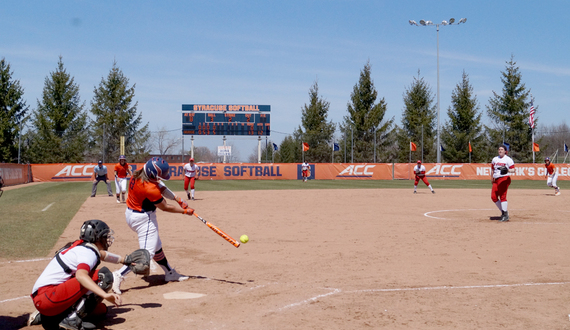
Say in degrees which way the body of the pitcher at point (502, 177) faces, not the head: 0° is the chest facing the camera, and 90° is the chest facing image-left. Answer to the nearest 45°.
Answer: approximately 45°

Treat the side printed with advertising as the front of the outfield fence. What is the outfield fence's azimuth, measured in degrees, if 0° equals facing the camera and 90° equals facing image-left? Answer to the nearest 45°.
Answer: approximately 0°

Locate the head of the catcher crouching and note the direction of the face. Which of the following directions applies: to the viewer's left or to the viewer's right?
to the viewer's right

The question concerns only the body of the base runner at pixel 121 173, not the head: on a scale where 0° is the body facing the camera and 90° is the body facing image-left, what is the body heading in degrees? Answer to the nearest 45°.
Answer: approximately 0°

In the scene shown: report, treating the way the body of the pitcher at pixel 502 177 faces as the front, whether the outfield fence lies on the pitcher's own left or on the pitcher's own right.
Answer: on the pitcher's own right

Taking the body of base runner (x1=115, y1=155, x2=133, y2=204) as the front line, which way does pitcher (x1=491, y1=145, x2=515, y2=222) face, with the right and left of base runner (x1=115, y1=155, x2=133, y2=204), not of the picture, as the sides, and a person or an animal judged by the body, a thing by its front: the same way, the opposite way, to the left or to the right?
to the right

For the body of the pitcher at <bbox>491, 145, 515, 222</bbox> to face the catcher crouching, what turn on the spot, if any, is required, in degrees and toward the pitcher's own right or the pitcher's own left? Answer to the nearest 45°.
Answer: approximately 45° to the pitcher's own left

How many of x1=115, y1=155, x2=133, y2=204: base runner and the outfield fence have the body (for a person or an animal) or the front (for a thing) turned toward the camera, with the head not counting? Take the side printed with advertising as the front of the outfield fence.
2

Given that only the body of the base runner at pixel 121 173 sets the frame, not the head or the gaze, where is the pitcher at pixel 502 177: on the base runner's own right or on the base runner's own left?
on the base runner's own left

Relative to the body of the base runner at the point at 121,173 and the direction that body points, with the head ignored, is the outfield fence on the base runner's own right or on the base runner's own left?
on the base runner's own left
